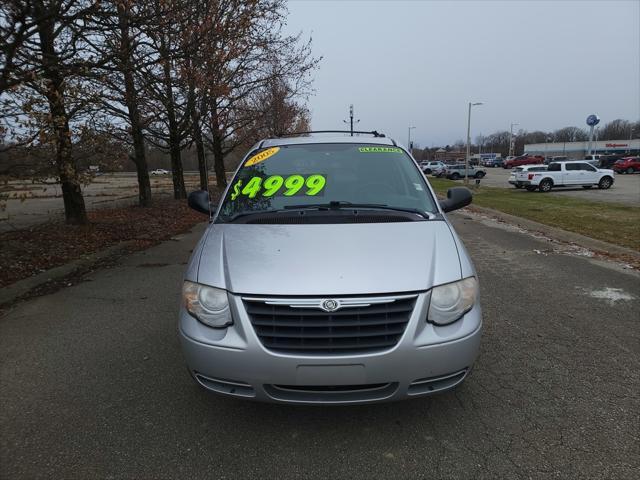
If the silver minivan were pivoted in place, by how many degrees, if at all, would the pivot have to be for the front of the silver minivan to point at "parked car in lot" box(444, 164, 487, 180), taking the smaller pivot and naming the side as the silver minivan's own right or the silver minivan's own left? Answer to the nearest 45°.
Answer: approximately 180°

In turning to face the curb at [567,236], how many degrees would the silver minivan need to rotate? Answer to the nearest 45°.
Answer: approximately 135° to its left

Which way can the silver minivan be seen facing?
toward the camera

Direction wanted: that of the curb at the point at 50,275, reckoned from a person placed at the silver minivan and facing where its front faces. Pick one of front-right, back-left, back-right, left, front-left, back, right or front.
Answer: back-right

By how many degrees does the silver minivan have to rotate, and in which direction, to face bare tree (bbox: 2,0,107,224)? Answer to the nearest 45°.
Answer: approximately 135° to its right

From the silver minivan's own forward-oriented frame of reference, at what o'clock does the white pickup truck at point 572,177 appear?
The white pickup truck is roughly at 7 o'clock from the silver minivan.

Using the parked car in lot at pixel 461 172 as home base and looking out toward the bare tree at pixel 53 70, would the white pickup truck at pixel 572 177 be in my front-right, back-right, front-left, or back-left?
front-left

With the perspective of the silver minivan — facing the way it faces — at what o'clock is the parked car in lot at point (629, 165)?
The parked car in lot is roughly at 7 o'clock from the silver minivan.

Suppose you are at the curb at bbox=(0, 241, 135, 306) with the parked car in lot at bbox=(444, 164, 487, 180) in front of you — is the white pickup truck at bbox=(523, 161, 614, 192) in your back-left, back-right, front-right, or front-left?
front-right
